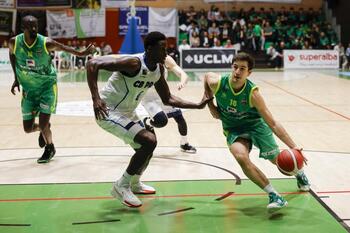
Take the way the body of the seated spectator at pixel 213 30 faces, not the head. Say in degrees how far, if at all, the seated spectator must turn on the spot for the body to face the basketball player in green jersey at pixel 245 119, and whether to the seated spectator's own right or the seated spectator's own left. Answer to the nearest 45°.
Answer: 0° — they already face them

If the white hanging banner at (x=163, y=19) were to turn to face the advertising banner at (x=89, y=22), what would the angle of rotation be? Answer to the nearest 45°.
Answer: approximately 90° to its right

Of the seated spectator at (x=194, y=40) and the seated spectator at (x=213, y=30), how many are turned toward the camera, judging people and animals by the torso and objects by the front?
2

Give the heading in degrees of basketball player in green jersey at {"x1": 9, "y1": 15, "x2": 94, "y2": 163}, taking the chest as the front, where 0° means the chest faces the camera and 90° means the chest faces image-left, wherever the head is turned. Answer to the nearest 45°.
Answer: approximately 0°

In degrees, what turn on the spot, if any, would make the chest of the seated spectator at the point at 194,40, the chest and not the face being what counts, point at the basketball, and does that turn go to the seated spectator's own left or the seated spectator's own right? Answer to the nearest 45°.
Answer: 0° — they already face it

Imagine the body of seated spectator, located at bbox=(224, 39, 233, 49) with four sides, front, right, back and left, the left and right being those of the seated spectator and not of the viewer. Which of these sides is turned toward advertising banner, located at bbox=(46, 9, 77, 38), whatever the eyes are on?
right

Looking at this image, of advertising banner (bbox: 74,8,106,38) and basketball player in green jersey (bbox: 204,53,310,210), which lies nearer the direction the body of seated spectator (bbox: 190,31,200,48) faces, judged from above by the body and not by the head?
the basketball player in green jersey

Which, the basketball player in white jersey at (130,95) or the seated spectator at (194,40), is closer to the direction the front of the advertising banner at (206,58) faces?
the basketball player in white jersey

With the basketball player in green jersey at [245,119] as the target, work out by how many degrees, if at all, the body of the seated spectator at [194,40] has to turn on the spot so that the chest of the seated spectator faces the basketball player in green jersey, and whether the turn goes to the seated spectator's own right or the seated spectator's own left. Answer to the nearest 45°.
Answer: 0° — they already face them
